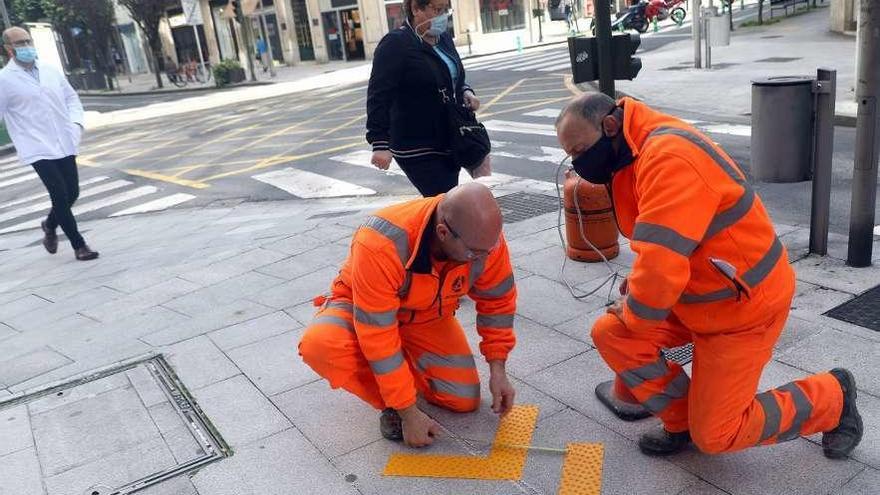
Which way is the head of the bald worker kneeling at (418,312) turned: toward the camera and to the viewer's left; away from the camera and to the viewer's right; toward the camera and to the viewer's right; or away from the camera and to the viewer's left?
toward the camera and to the viewer's right

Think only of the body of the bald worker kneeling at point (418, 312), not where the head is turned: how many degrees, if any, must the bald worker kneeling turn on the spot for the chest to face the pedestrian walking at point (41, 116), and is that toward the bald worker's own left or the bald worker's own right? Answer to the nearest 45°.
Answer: approximately 180°

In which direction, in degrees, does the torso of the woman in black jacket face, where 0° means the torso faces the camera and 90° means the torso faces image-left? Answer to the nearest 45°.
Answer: approximately 315°

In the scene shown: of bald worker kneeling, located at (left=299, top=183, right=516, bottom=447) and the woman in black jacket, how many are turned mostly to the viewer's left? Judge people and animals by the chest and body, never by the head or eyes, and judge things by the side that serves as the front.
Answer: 0

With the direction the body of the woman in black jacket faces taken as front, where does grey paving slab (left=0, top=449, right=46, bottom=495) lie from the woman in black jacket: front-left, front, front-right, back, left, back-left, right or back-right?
right

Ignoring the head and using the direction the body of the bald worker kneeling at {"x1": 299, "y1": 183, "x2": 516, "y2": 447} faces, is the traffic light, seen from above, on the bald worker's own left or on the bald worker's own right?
on the bald worker's own left

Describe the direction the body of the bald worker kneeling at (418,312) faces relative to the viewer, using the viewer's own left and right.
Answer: facing the viewer and to the right of the viewer

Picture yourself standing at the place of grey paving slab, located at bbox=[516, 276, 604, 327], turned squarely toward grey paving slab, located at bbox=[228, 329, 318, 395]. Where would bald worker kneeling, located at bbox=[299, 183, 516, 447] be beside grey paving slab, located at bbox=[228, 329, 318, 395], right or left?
left

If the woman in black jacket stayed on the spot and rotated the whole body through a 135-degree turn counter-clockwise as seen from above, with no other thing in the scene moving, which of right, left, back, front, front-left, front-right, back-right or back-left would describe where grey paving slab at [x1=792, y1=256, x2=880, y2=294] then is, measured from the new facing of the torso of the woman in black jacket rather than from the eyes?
right

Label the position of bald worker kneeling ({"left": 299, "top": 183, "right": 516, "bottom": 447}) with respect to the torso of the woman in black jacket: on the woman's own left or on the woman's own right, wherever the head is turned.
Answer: on the woman's own right

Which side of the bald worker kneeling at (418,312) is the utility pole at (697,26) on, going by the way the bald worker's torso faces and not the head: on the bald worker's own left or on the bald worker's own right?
on the bald worker's own left
